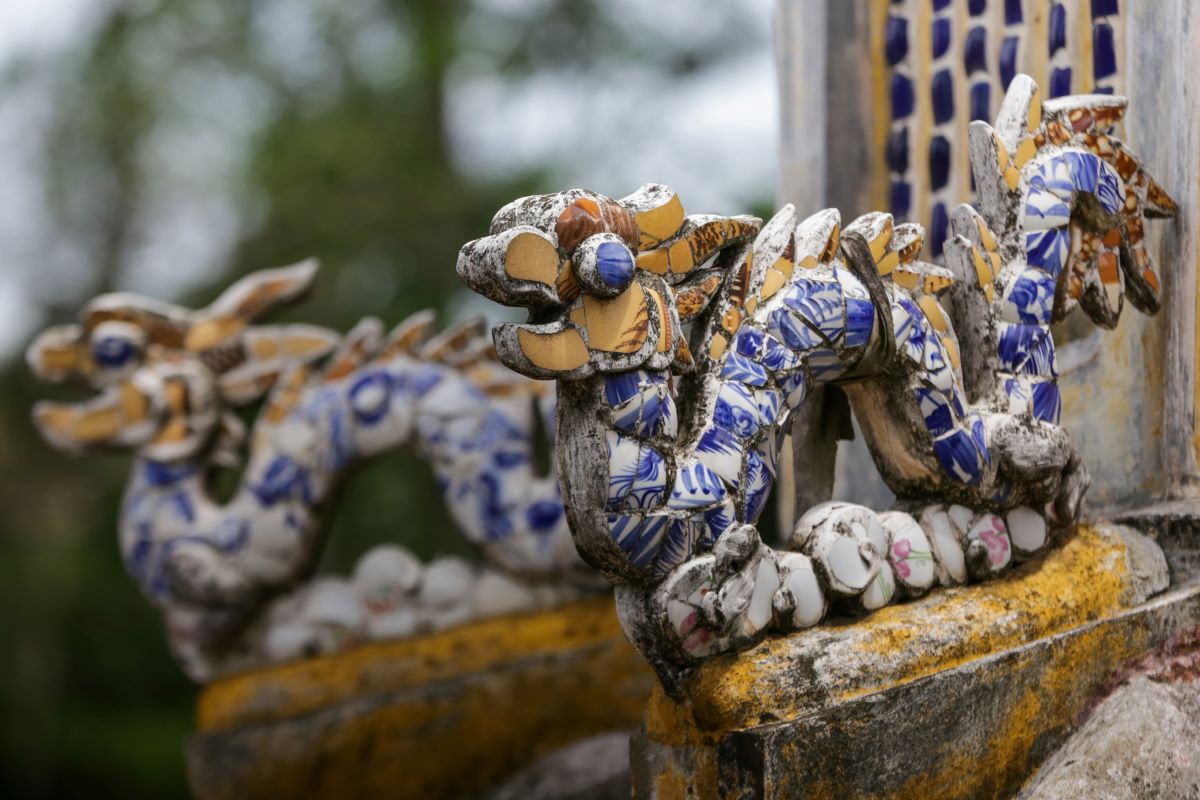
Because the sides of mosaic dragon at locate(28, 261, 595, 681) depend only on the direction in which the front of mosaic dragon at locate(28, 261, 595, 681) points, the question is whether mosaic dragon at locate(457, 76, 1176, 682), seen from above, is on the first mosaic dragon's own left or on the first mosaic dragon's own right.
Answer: on the first mosaic dragon's own left

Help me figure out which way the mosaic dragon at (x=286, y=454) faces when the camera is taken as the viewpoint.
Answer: facing to the left of the viewer
